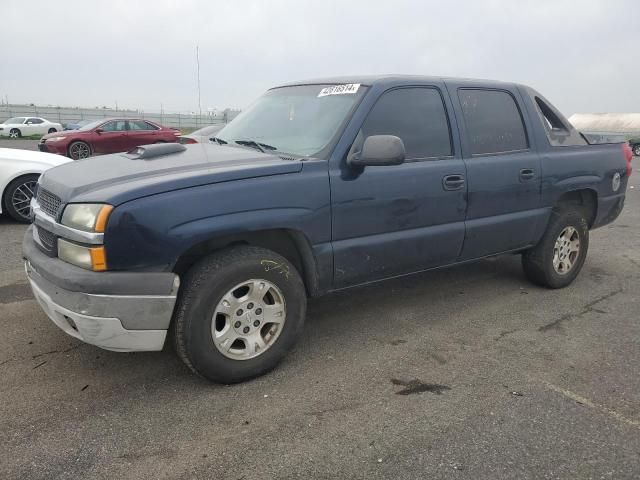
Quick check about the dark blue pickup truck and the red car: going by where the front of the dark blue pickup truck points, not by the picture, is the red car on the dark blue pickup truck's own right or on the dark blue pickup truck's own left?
on the dark blue pickup truck's own right

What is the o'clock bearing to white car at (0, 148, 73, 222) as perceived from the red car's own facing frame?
The white car is roughly at 9 o'clock from the red car.

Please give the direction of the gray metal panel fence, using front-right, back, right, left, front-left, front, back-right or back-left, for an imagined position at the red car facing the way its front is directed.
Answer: right

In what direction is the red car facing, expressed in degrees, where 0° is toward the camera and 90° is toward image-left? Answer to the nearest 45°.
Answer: approximately 90°

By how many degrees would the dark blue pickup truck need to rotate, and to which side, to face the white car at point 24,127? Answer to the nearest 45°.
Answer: approximately 90° to its right
